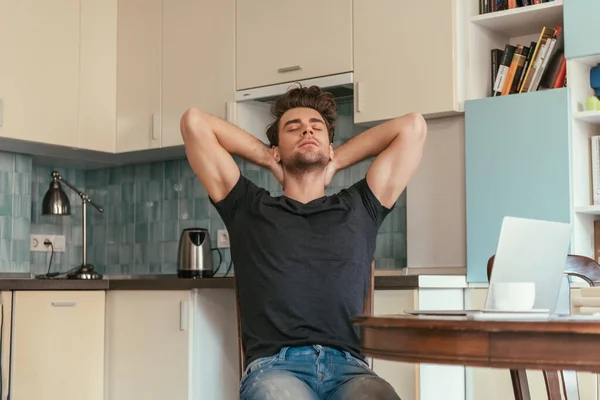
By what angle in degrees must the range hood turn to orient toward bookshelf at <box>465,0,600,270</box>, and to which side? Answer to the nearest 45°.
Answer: approximately 90° to its left

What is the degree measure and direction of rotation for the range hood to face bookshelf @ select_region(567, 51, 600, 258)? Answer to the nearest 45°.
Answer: approximately 90° to its left

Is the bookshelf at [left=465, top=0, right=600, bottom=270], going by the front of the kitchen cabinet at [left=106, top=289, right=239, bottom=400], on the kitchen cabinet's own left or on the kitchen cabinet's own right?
on the kitchen cabinet's own left

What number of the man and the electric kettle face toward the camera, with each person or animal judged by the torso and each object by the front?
2

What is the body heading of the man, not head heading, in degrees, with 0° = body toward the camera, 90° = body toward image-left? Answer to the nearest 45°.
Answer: approximately 0°

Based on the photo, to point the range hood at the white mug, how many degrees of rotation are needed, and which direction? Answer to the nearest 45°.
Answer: approximately 45° to its left

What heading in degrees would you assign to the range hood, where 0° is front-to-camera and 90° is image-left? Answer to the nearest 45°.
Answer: approximately 45°

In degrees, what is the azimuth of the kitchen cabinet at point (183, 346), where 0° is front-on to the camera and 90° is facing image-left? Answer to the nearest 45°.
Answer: approximately 45°
